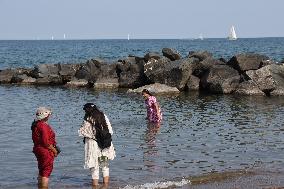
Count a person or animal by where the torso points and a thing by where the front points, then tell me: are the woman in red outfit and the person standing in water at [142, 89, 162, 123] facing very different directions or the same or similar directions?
very different directions

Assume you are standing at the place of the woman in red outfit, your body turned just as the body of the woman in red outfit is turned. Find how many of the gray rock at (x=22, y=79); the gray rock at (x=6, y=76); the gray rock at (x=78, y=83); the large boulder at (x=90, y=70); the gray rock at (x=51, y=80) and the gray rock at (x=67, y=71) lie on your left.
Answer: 6

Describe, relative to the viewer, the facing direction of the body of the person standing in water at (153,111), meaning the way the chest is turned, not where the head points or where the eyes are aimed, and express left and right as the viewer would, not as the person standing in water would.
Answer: facing to the left of the viewer

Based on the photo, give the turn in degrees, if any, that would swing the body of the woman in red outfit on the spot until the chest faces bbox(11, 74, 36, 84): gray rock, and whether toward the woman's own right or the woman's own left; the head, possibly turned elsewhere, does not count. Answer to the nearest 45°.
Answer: approximately 90° to the woman's own left

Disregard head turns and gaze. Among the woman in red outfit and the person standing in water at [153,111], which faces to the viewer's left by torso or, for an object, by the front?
the person standing in water

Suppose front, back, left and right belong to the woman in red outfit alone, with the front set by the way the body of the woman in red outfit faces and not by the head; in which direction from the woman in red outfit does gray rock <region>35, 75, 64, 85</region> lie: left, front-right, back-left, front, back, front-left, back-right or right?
left

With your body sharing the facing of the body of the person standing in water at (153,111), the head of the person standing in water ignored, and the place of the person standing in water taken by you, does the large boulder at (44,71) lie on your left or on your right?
on your right

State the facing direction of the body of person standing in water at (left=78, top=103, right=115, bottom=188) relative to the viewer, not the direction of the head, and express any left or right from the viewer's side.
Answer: facing away from the viewer and to the left of the viewer

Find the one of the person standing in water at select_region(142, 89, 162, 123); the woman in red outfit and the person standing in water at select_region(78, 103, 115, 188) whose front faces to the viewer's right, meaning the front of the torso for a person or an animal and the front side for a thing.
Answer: the woman in red outfit

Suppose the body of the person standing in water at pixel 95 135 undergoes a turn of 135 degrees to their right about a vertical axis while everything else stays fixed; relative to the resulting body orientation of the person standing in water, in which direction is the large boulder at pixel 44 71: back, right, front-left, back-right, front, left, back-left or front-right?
left

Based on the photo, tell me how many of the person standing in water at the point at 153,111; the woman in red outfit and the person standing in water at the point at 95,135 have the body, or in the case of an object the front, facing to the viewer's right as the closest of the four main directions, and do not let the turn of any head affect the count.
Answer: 1

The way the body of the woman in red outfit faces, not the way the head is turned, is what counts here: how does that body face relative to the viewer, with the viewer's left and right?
facing to the right of the viewer

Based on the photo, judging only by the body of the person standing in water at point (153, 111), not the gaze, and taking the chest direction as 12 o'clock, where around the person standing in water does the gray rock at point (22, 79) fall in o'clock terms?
The gray rock is roughly at 2 o'clock from the person standing in water.

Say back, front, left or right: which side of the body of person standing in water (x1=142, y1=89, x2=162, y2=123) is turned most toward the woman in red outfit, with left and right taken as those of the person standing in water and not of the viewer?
left
